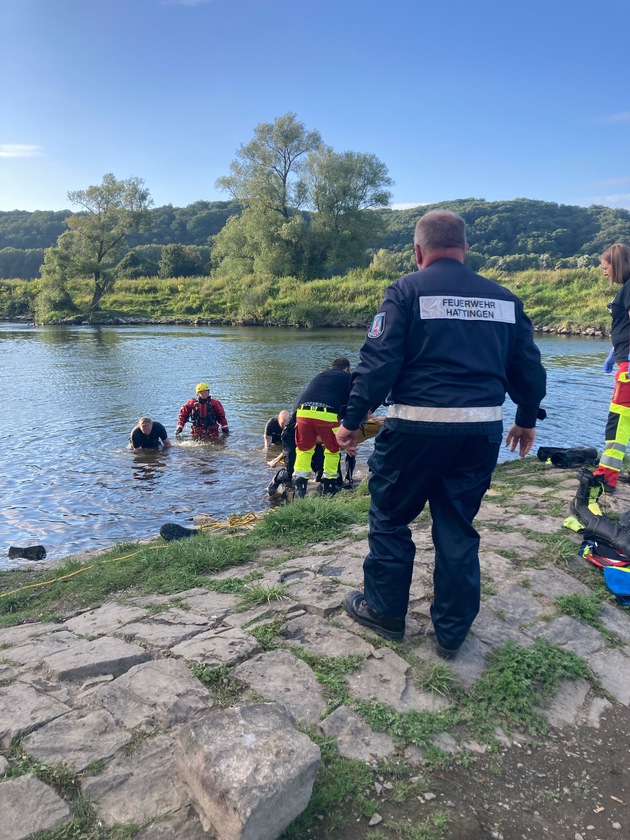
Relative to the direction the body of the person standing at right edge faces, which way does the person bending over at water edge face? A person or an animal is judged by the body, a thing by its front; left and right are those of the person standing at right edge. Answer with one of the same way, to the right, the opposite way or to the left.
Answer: to the right

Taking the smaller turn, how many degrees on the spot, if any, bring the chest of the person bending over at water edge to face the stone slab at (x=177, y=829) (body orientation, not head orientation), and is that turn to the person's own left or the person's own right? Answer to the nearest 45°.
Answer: approximately 135° to the person's own right

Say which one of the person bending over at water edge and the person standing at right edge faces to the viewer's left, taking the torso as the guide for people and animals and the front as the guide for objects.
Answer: the person standing at right edge

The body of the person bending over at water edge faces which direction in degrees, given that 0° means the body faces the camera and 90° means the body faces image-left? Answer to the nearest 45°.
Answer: approximately 225°

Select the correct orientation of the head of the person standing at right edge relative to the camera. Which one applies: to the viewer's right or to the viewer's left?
to the viewer's left

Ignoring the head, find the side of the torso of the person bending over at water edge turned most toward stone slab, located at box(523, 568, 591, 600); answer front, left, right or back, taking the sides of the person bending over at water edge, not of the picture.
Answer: back

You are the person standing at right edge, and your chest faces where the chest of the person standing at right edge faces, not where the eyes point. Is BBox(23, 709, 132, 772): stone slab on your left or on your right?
on your left

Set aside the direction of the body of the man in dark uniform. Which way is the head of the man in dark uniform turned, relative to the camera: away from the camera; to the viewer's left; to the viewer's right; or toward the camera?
away from the camera

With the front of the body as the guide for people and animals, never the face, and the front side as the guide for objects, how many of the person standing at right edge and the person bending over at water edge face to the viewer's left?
1

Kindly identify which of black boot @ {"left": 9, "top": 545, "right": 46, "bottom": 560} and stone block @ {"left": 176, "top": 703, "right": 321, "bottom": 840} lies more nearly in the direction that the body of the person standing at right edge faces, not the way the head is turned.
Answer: the black boot

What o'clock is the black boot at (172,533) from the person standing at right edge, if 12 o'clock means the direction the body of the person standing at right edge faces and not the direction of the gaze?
The black boot is roughly at 11 o'clock from the person standing at right edge.

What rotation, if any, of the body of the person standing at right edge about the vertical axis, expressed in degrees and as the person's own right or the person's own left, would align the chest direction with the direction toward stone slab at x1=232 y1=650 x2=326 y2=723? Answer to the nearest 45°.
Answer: approximately 90° to the person's own left

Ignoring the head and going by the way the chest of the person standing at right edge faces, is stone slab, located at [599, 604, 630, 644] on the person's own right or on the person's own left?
on the person's own left

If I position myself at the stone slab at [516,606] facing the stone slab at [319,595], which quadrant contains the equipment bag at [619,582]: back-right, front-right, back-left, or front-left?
back-right

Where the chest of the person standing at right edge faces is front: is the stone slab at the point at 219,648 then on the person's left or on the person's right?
on the person's left

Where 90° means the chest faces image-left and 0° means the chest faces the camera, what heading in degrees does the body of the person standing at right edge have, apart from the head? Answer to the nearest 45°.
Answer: approximately 90°
